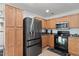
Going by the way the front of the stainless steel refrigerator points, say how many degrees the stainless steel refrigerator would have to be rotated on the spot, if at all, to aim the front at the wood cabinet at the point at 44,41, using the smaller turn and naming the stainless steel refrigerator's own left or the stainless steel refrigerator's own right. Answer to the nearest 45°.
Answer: approximately 135° to the stainless steel refrigerator's own left

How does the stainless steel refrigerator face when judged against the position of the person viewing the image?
facing the viewer and to the right of the viewer

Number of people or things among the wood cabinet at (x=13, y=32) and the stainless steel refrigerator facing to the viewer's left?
0

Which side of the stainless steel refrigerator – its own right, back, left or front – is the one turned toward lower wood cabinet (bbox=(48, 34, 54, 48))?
left

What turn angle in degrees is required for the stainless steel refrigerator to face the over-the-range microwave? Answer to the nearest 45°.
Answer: approximately 90° to its left

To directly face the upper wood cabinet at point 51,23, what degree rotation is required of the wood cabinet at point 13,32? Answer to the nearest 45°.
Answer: approximately 90° to its left

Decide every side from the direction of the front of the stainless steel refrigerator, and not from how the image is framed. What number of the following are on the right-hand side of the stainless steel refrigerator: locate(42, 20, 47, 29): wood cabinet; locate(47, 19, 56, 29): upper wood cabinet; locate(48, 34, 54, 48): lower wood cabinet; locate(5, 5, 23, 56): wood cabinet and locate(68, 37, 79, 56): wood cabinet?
1

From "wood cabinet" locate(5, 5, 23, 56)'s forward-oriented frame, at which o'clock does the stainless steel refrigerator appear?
The stainless steel refrigerator is roughly at 9 o'clock from the wood cabinet.

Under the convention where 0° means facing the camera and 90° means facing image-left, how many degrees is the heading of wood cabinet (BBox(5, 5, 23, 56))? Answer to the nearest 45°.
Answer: approximately 315°
